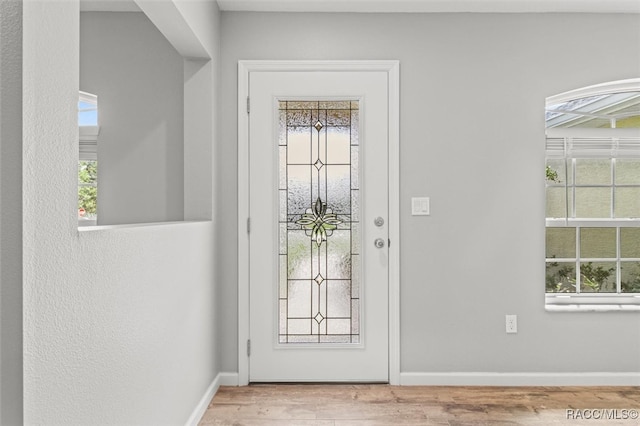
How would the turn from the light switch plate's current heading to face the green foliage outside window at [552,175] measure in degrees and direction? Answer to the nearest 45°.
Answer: approximately 135° to its left

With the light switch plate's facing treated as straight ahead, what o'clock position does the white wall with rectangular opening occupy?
The white wall with rectangular opening is roughly at 1 o'clock from the light switch plate.

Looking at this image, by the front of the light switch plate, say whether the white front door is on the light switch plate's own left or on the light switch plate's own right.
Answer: on the light switch plate's own right

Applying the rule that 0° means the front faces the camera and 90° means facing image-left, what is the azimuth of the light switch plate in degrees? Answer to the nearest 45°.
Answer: approximately 0°

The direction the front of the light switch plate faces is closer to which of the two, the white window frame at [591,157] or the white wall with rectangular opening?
the white wall with rectangular opening

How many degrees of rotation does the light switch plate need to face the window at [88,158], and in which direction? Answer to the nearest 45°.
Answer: approximately 90° to its right

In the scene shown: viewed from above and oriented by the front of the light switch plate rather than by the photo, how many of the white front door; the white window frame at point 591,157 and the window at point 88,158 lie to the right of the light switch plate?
2

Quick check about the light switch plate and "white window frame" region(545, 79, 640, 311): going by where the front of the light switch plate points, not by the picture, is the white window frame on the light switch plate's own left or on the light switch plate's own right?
on the light switch plate's own left

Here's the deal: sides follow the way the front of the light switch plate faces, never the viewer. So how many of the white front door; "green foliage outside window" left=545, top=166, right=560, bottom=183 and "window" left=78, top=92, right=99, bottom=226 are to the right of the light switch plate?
2

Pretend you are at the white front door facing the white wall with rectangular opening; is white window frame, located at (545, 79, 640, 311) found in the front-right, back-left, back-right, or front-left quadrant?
back-left
